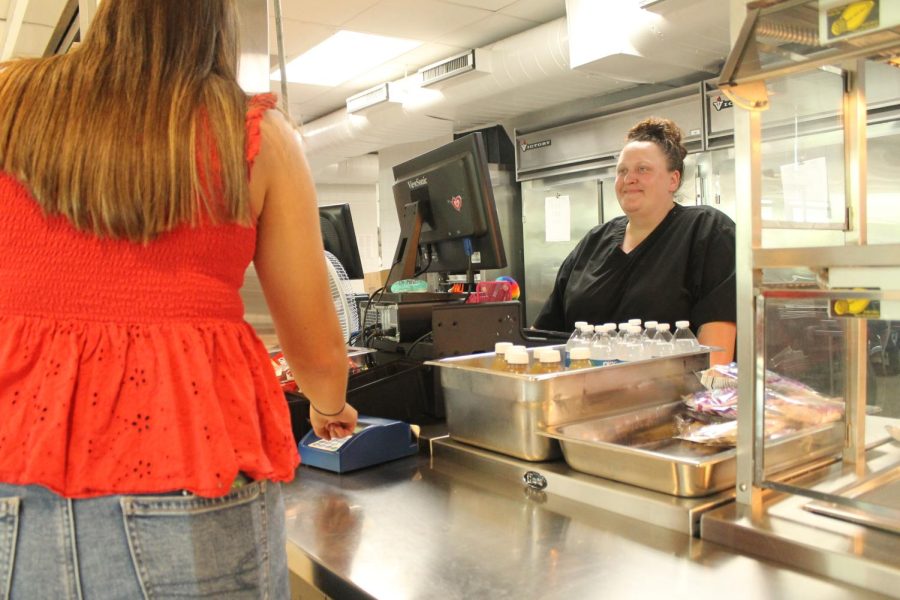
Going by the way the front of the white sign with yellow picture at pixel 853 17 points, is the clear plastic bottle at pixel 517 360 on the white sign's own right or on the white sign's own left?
on the white sign's own right

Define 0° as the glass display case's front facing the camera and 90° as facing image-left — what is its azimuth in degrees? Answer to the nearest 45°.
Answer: approximately 45°

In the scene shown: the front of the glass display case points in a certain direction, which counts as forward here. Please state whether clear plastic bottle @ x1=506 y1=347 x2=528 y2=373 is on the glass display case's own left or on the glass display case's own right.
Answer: on the glass display case's own right

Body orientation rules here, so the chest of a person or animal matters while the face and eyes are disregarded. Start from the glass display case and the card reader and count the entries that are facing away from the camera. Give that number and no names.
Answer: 0

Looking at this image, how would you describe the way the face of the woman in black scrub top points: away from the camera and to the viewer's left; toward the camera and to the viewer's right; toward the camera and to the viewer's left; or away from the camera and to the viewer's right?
toward the camera and to the viewer's left

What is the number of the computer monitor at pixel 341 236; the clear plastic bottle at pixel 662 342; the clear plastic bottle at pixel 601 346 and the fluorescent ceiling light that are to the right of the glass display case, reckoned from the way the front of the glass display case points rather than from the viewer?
4

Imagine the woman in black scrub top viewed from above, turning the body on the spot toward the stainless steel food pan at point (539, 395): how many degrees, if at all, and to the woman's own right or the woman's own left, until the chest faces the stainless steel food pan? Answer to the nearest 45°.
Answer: approximately 45° to the woman's own left

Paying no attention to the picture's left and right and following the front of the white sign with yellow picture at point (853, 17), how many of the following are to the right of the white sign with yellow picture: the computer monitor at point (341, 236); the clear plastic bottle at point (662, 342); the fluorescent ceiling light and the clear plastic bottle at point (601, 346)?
4

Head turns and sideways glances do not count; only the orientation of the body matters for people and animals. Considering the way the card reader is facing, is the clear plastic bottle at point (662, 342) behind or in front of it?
behind

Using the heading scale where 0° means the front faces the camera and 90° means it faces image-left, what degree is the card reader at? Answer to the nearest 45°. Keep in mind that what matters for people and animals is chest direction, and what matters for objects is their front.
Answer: approximately 45°

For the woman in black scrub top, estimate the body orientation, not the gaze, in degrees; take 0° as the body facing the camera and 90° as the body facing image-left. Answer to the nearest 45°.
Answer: approximately 45°
